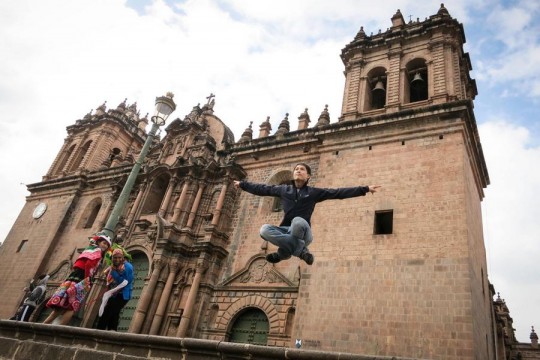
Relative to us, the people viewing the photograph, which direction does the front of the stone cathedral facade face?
facing the viewer and to the left of the viewer

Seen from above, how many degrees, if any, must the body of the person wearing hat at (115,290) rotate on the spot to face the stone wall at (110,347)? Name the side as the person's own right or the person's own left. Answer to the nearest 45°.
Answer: approximately 45° to the person's own left

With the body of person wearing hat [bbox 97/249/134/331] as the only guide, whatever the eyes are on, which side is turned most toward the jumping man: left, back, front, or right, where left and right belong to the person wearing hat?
left

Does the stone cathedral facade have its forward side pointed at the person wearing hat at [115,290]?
yes

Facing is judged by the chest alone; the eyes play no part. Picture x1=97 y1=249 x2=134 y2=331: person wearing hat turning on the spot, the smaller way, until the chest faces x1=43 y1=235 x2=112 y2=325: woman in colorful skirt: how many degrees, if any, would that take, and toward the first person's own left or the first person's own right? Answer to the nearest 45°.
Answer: approximately 45° to the first person's own right

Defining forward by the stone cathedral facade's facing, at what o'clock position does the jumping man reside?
The jumping man is roughly at 11 o'clock from the stone cathedral facade.

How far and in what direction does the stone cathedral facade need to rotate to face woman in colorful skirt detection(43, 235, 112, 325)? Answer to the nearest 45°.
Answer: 0° — it already faces them

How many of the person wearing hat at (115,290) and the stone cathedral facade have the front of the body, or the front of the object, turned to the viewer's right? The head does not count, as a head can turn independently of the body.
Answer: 0

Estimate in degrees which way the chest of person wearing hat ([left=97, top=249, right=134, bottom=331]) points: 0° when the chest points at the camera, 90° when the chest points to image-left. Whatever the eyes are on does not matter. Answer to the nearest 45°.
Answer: approximately 45°
